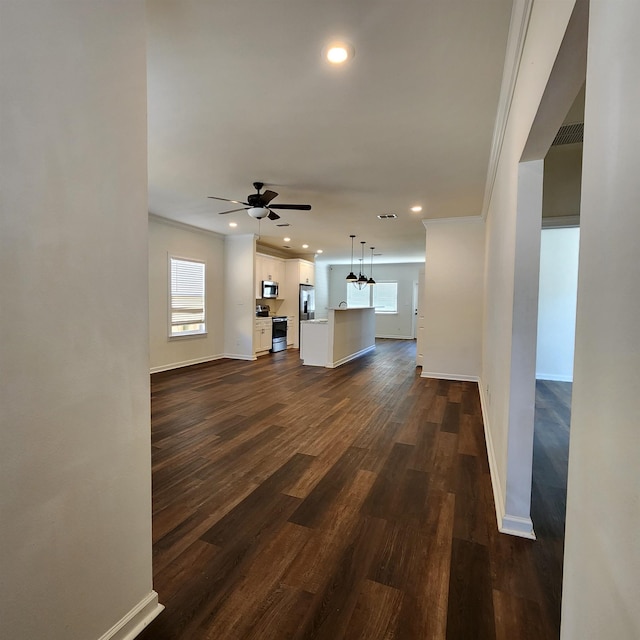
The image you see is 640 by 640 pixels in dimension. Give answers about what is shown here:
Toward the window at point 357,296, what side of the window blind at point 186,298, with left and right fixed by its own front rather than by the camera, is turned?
left

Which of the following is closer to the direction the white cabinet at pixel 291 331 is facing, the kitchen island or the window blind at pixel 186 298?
the kitchen island

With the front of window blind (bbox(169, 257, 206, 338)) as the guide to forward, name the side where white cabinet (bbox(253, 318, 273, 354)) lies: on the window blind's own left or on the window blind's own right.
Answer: on the window blind's own left

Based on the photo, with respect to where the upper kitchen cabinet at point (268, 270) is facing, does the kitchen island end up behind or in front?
in front

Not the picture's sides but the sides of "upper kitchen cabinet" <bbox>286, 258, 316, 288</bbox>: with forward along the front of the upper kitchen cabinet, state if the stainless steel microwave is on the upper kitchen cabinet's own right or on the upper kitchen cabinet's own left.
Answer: on the upper kitchen cabinet's own right

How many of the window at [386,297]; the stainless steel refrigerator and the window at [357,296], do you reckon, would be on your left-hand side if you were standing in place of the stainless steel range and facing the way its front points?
3

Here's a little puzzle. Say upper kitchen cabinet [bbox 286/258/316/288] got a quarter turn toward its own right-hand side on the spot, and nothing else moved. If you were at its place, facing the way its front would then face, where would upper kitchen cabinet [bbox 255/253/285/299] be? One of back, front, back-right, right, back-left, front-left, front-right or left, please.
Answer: front

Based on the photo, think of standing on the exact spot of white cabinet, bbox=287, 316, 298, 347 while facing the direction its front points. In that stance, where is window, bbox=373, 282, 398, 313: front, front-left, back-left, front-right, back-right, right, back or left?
left

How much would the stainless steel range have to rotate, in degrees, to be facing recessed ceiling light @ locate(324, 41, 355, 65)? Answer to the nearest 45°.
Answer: approximately 45° to its right

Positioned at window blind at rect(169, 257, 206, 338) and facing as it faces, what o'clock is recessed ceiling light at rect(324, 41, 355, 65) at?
The recessed ceiling light is roughly at 1 o'clock from the window blind.

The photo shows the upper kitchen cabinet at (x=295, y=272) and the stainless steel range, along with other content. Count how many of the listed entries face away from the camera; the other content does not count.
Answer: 0

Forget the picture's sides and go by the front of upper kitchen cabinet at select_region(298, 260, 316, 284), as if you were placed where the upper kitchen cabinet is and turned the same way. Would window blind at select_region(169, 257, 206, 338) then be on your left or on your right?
on your right

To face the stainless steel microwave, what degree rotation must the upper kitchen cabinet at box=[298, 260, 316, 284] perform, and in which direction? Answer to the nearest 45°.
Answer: approximately 90° to its right

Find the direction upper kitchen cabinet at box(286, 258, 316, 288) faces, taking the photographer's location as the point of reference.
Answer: facing the viewer and to the right of the viewer
